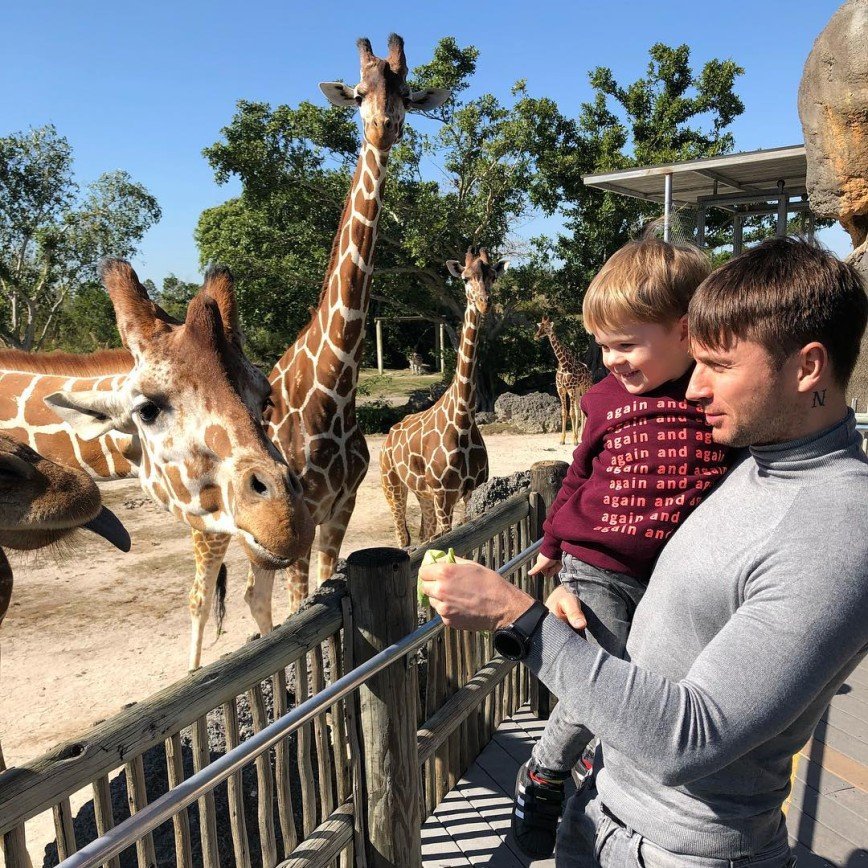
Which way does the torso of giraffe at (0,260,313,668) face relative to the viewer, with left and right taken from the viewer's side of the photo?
facing the viewer and to the right of the viewer

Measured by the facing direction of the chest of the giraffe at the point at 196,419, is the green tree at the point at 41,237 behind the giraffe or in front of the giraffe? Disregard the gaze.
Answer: behind

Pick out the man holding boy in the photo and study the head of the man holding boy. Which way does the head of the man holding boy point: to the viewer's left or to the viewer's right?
to the viewer's left

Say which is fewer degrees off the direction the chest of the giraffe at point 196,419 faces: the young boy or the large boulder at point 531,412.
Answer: the young boy

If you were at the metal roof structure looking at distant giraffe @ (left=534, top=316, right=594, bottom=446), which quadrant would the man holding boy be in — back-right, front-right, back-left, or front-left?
back-left

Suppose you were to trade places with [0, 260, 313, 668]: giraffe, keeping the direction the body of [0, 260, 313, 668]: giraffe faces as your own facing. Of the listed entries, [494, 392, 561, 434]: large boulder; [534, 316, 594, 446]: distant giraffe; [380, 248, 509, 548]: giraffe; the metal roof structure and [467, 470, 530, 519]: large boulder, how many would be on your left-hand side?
5

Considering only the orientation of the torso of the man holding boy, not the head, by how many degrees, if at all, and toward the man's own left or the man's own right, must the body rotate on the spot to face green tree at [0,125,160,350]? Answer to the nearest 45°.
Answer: approximately 45° to the man's own right

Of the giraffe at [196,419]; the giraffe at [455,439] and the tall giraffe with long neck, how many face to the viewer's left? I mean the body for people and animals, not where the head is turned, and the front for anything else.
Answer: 0

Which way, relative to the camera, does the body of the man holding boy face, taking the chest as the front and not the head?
to the viewer's left

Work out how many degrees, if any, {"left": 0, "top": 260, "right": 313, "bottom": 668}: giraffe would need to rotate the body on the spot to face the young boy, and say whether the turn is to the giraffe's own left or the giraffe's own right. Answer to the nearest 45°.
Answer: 0° — it already faces them

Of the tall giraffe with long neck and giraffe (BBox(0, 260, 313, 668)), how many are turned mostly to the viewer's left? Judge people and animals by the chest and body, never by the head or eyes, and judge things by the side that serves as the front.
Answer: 0

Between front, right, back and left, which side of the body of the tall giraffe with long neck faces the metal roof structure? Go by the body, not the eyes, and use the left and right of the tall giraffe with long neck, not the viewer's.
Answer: left

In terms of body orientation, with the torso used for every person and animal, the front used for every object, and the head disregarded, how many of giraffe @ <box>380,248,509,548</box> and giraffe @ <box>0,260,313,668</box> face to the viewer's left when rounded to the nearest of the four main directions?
0

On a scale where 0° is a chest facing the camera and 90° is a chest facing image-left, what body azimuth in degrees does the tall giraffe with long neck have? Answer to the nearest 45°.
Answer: approximately 315°

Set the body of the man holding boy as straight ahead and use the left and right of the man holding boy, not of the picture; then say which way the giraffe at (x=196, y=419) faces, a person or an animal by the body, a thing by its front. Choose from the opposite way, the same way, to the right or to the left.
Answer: the opposite way
